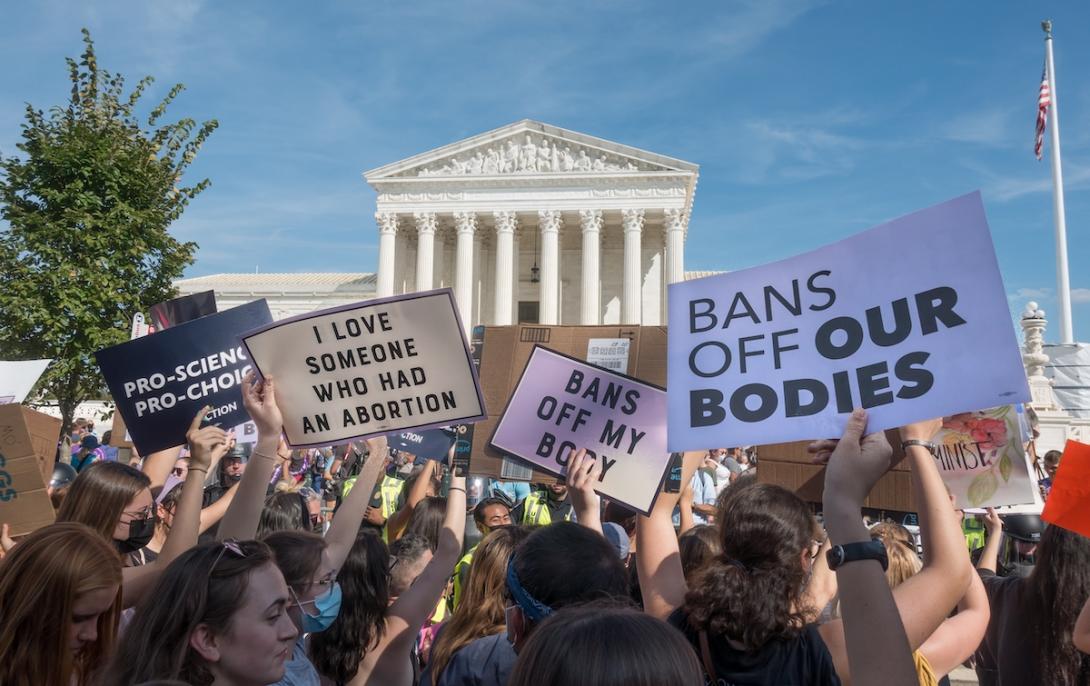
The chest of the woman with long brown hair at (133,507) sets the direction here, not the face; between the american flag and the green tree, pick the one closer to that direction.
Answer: the american flag

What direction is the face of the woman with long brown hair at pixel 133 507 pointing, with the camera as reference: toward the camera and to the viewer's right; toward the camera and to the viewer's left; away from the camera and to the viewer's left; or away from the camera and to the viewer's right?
toward the camera and to the viewer's right

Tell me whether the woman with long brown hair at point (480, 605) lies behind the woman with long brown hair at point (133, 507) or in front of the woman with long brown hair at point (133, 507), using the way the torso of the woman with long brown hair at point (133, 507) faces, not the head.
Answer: in front

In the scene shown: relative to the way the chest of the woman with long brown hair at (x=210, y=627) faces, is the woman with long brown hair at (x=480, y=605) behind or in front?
in front

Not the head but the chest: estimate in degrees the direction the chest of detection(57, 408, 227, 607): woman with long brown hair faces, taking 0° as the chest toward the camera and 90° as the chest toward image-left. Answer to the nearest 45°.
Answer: approximately 270°

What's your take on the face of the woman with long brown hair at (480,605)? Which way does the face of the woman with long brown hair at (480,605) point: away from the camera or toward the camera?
away from the camera
